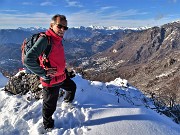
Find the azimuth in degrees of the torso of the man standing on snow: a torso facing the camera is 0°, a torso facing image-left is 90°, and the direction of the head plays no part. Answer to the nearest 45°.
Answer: approximately 315°
